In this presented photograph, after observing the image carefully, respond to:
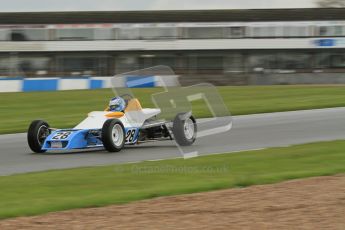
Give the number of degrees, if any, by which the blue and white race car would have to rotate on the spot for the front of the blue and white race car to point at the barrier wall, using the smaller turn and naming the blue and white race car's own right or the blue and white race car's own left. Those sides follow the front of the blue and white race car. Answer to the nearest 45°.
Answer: approximately 135° to the blue and white race car's own right

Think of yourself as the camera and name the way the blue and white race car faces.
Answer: facing the viewer and to the left of the viewer
